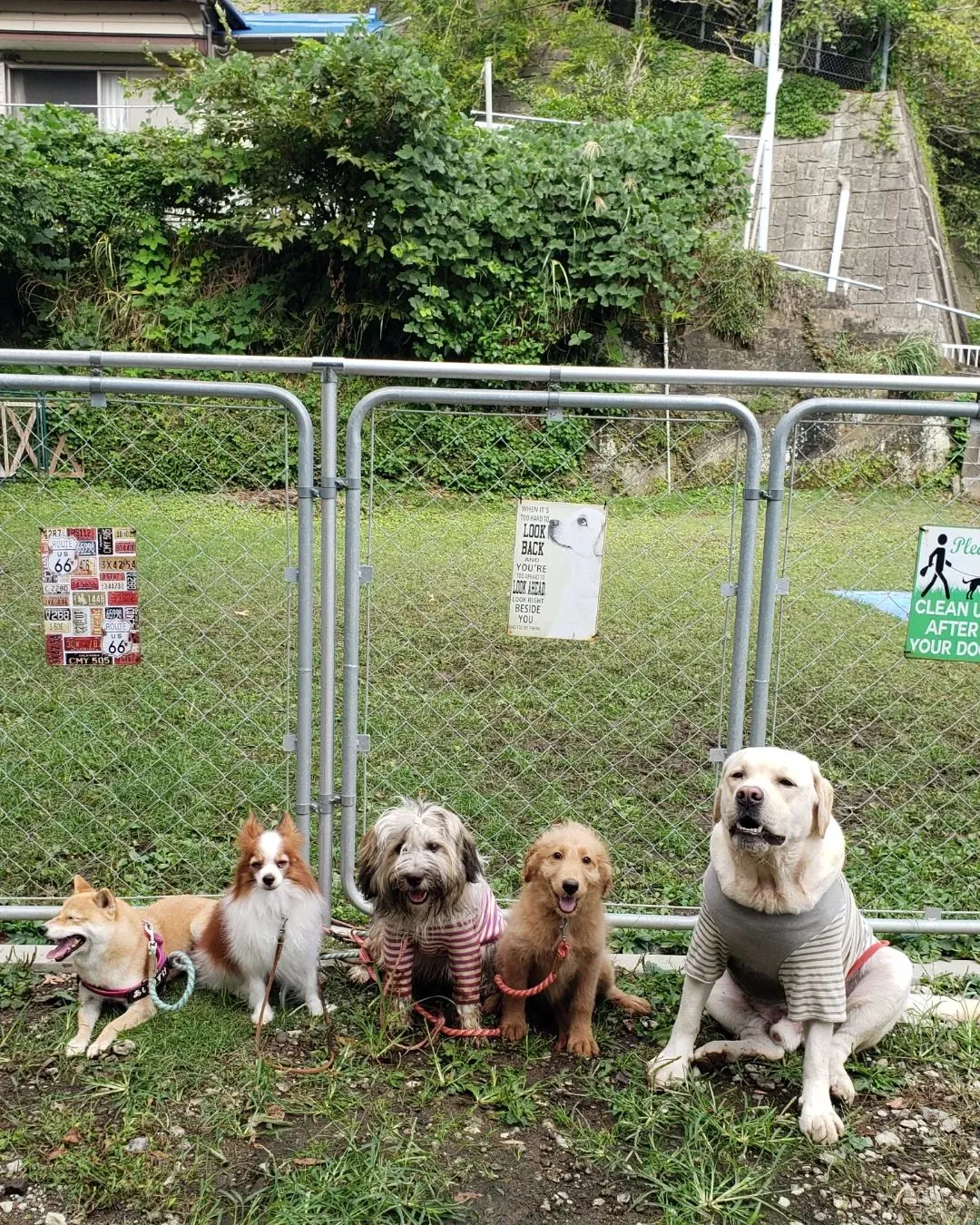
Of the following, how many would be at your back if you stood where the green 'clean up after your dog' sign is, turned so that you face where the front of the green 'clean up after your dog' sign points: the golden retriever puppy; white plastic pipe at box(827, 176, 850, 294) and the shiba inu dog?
1

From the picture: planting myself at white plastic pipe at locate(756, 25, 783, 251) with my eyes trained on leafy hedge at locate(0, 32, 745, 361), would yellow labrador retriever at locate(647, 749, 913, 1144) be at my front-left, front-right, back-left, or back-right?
front-left

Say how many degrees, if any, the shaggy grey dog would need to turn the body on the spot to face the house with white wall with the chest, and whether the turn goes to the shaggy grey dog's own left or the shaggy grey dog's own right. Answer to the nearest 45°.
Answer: approximately 180°

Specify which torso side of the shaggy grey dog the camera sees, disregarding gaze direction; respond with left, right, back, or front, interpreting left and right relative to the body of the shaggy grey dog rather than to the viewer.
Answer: front

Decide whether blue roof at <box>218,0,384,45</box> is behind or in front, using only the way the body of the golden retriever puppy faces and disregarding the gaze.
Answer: behind

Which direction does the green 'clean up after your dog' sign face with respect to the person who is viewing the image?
facing the viewer

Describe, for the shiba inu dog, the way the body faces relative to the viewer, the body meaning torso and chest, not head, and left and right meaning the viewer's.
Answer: facing the viewer and to the left of the viewer

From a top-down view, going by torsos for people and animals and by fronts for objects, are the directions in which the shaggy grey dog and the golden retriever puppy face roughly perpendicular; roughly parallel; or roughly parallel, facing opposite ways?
roughly parallel

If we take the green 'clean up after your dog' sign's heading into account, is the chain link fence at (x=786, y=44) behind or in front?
behind

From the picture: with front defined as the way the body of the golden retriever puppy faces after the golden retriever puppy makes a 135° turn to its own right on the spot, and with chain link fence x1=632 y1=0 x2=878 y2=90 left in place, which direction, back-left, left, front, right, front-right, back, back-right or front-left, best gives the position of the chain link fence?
front-right

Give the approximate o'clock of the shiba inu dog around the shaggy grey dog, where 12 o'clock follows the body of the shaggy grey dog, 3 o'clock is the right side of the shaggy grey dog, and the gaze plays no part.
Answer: The shiba inu dog is roughly at 3 o'clock from the shaggy grey dog.

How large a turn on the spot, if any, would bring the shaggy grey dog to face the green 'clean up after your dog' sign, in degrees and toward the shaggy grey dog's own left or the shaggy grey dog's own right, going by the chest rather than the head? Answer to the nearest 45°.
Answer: approximately 90° to the shaggy grey dog's own left

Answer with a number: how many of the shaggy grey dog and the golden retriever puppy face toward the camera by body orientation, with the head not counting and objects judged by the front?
2

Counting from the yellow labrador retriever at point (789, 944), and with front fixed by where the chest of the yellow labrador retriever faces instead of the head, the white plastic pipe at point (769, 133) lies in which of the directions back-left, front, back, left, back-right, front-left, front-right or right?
back-right

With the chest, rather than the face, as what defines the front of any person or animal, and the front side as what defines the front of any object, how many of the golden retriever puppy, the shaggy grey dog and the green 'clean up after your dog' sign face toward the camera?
3

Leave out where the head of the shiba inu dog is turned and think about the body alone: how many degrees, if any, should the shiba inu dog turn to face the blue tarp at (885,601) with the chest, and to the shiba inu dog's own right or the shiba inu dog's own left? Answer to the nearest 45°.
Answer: approximately 180°
